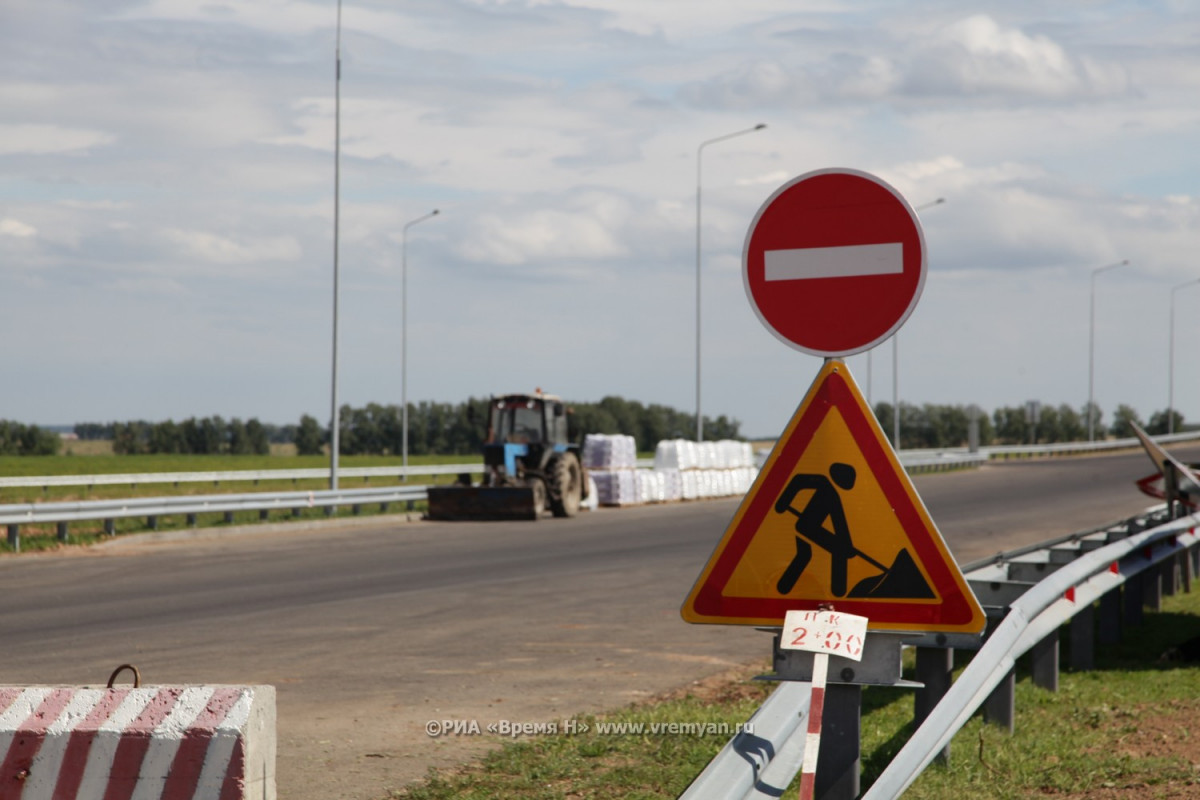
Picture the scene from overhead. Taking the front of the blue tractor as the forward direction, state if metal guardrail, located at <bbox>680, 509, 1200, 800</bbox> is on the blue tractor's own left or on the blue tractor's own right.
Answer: on the blue tractor's own left

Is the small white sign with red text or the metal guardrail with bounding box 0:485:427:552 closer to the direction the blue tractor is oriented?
the metal guardrail

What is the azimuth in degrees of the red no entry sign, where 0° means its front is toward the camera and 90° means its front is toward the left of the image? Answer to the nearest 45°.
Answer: approximately 0°

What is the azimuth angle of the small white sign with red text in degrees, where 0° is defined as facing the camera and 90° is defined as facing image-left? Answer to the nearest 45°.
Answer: approximately 0°

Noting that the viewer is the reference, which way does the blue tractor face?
facing the viewer and to the left of the viewer

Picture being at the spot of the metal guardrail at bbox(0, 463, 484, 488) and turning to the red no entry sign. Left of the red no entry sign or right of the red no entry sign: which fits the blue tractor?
left

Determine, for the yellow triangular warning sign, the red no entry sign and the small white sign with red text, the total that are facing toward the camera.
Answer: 3

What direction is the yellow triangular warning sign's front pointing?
toward the camera

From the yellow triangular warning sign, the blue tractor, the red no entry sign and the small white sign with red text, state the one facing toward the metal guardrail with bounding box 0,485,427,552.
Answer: the blue tractor
